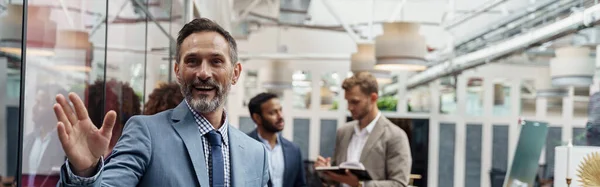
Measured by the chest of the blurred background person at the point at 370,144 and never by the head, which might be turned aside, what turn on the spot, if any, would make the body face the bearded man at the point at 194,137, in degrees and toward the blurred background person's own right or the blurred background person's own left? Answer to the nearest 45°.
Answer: approximately 45° to the blurred background person's own left

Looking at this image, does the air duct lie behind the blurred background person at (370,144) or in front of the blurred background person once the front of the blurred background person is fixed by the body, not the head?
behind

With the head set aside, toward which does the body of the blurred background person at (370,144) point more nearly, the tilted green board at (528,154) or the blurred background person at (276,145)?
the blurred background person

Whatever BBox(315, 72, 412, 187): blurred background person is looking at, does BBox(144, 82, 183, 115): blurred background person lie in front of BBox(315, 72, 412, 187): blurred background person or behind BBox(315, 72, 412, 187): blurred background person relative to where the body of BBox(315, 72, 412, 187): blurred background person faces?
in front

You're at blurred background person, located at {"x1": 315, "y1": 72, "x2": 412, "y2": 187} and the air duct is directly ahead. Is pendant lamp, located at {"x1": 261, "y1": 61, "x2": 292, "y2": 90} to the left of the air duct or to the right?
left

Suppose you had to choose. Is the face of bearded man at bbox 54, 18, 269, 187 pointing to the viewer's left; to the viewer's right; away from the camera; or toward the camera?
toward the camera

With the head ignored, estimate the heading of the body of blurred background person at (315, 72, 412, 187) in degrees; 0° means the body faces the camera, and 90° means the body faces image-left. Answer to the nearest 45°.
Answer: approximately 45°

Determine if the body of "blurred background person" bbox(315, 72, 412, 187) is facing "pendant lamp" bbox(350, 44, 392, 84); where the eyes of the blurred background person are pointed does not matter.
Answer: no

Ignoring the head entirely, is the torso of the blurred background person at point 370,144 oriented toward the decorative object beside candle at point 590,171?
no

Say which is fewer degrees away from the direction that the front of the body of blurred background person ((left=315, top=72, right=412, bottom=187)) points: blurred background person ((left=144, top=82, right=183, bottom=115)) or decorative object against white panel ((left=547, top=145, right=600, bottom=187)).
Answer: the blurred background person

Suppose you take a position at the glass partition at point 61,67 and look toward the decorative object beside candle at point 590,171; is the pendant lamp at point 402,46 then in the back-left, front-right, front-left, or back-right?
front-left

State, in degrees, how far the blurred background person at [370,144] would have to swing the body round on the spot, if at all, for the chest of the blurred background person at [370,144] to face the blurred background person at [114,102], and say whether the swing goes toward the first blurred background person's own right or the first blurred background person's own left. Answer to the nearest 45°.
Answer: approximately 45° to the first blurred background person's own right

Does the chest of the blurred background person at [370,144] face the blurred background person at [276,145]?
no

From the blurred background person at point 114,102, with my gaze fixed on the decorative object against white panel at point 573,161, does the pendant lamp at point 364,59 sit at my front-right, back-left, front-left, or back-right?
front-left

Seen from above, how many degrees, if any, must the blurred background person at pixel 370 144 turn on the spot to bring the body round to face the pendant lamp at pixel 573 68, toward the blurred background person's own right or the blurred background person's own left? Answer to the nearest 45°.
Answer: approximately 180°
